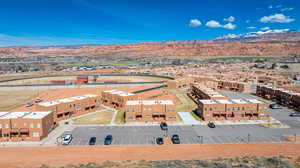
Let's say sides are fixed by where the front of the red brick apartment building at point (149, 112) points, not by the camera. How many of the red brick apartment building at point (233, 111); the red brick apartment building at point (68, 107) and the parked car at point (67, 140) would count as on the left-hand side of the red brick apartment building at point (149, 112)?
1

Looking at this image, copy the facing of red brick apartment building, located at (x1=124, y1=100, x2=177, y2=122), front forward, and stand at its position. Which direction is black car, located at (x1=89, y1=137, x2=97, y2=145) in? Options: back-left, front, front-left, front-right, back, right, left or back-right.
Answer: front-right

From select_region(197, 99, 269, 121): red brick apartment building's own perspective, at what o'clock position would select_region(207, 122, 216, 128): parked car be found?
The parked car is roughly at 1 o'clock from the red brick apartment building.

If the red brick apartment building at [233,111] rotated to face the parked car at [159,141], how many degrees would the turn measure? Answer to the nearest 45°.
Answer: approximately 45° to its right

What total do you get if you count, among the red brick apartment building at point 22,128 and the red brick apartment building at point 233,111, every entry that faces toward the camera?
2

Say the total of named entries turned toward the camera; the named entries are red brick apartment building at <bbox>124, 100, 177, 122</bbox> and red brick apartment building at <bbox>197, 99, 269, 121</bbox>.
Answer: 2

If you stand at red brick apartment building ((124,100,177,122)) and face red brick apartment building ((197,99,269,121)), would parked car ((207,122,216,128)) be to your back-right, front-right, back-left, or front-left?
front-right

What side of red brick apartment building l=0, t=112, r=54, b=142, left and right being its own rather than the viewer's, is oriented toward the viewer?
front

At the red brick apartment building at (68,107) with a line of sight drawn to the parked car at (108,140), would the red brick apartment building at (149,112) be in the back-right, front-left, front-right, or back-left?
front-left

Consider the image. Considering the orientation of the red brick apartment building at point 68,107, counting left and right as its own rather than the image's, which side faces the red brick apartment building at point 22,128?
right

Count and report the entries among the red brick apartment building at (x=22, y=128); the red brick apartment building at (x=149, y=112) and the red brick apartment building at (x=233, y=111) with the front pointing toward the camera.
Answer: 3

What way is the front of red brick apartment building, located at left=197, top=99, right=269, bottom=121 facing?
toward the camera

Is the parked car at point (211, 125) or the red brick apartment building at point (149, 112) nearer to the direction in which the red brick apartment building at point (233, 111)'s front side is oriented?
the parked car

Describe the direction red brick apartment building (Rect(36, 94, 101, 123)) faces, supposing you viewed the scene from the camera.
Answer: facing the viewer and to the right of the viewer

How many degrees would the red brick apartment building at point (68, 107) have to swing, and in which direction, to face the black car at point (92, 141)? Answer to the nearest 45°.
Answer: approximately 45° to its right

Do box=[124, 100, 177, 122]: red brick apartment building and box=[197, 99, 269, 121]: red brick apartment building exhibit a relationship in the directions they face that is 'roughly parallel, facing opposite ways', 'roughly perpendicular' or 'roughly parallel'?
roughly parallel

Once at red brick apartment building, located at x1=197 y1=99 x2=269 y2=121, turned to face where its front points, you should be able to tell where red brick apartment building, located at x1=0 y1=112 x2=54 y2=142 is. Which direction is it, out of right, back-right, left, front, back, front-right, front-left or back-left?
front-right

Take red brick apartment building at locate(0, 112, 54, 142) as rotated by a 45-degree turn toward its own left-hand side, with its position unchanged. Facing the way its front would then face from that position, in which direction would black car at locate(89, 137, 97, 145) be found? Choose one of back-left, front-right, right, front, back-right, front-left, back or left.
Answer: front

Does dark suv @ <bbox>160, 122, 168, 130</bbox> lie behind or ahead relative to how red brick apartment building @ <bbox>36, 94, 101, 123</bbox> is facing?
ahead
